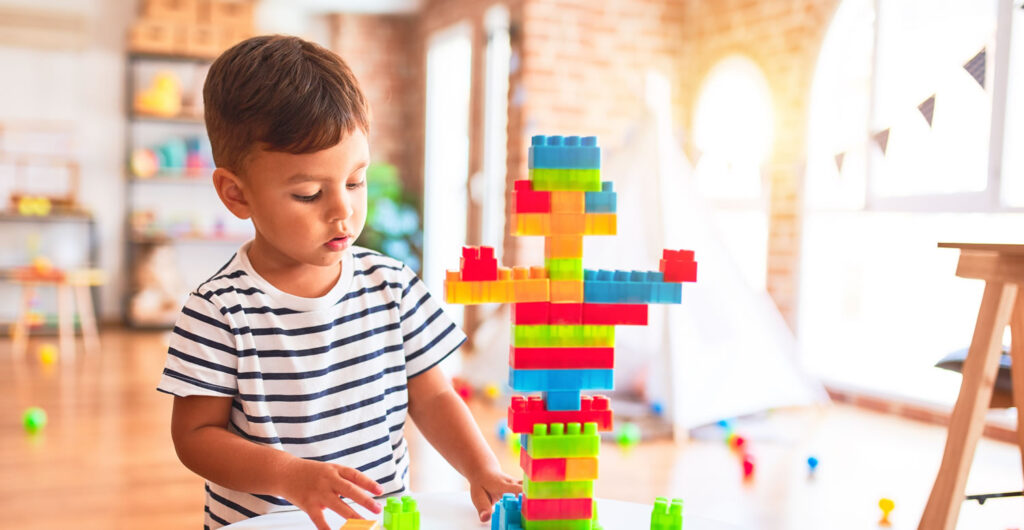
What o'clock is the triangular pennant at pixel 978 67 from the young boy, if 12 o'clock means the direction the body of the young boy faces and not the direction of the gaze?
The triangular pennant is roughly at 9 o'clock from the young boy.

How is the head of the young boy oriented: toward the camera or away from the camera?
toward the camera

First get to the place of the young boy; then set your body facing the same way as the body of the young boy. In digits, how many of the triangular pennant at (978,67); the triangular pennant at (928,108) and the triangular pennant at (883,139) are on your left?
3

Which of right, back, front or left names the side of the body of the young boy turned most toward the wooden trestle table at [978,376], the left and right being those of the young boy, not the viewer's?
left

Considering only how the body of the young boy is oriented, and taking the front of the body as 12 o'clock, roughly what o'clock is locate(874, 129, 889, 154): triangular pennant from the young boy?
The triangular pennant is roughly at 9 o'clock from the young boy.

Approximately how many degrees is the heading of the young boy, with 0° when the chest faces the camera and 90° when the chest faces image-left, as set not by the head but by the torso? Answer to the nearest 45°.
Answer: approximately 315°

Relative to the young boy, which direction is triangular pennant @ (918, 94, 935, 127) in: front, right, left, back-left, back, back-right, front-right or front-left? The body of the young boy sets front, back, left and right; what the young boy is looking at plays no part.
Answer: left
